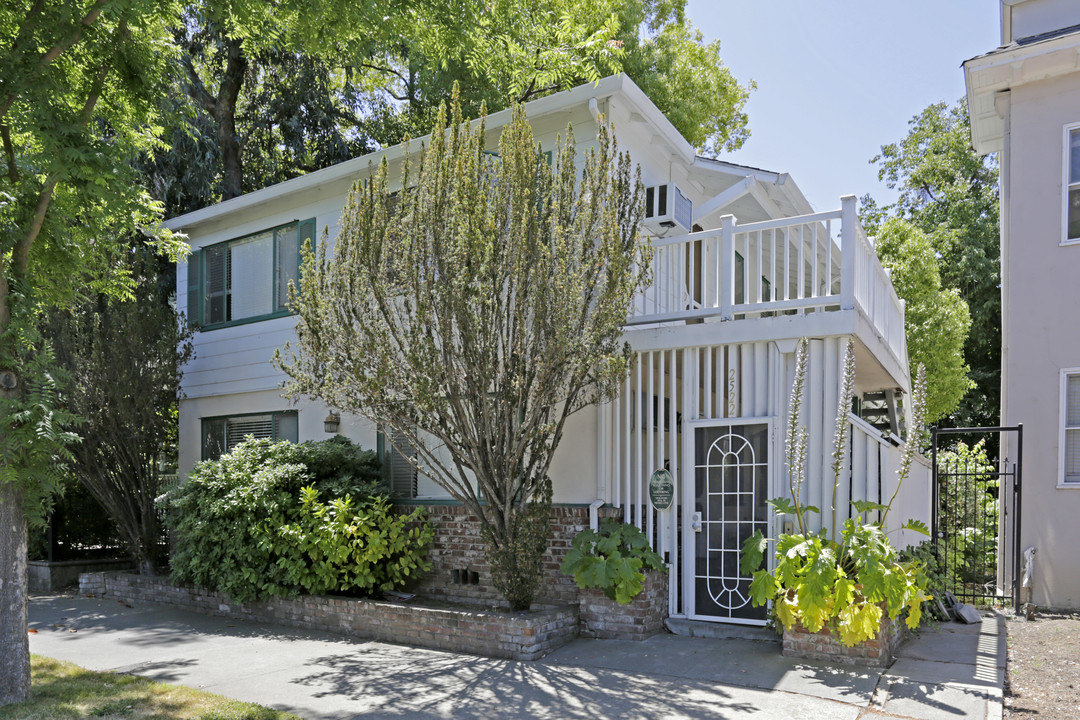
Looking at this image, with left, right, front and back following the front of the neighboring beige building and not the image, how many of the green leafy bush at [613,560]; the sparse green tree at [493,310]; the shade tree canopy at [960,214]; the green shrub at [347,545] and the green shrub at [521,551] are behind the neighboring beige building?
1

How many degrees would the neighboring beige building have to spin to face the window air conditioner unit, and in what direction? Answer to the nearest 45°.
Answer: approximately 45° to its right

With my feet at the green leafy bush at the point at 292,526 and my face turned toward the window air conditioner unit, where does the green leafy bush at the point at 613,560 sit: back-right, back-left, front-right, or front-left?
front-right

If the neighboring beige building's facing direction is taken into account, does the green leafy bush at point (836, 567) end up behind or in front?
in front

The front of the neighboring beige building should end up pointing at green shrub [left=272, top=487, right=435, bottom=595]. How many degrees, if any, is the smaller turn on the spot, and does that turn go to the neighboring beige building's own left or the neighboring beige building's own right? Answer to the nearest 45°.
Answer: approximately 45° to the neighboring beige building's own right

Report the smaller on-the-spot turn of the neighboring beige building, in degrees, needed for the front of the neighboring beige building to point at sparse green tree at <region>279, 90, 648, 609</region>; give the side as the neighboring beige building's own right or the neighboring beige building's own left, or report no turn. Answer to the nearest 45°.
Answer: approximately 45° to the neighboring beige building's own right

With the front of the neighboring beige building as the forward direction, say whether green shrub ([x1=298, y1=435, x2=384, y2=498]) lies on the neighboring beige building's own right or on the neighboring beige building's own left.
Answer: on the neighboring beige building's own right

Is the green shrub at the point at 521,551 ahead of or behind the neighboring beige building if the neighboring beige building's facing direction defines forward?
ahead

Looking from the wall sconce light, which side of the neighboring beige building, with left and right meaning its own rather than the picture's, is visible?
right

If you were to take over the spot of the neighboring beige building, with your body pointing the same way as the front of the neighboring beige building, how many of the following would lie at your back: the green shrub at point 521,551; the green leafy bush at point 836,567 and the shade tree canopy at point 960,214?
1

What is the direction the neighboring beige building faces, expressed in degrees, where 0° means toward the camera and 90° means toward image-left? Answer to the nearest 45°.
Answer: approximately 0°

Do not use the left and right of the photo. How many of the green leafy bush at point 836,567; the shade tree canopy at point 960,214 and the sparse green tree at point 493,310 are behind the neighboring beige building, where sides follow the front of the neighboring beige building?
1

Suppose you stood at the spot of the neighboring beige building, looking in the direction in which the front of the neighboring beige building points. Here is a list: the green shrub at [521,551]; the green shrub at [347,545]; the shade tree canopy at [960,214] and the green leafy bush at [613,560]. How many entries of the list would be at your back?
1

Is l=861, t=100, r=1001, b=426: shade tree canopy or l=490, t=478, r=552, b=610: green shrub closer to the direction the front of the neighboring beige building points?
the green shrub
